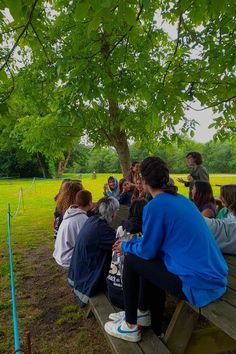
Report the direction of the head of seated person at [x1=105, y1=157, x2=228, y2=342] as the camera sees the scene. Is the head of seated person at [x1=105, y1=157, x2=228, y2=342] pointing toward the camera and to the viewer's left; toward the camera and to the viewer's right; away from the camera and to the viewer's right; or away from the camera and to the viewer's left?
away from the camera and to the viewer's left

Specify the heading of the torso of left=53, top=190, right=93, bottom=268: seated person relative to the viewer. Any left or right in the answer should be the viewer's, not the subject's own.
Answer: facing away from the viewer and to the right of the viewer

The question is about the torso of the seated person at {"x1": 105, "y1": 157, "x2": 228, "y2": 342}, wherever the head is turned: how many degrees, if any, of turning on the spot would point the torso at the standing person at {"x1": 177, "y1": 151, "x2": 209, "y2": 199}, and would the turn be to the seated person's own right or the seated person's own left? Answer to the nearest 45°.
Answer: approximately 45° to the seated person's own right

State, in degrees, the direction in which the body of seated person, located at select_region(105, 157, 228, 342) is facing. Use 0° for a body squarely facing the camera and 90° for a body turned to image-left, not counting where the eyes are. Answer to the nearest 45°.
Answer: approximately 135°

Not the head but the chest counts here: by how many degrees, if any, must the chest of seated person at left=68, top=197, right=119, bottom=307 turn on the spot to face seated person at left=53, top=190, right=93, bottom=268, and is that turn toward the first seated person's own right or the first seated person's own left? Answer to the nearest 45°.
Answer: approximately 90° to the first seated person's own left

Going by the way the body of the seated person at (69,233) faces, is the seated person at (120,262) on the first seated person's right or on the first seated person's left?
on the first seated person's right

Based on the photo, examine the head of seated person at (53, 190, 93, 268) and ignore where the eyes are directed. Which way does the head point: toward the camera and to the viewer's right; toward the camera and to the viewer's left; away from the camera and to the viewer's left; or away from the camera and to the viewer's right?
away from the camera and to the viewer's right

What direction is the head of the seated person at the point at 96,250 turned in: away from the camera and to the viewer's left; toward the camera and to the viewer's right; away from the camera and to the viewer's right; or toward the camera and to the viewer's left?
away from the camera and to the viewer's right

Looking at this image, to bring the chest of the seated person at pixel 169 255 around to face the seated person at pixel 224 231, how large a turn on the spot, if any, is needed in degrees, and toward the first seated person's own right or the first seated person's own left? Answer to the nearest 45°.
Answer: approximately 90° to the first seated person's own right

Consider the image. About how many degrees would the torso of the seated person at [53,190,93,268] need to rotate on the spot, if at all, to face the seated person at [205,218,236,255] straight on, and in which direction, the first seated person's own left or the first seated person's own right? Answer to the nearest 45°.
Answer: approximately 90° to the first seated person's own right
